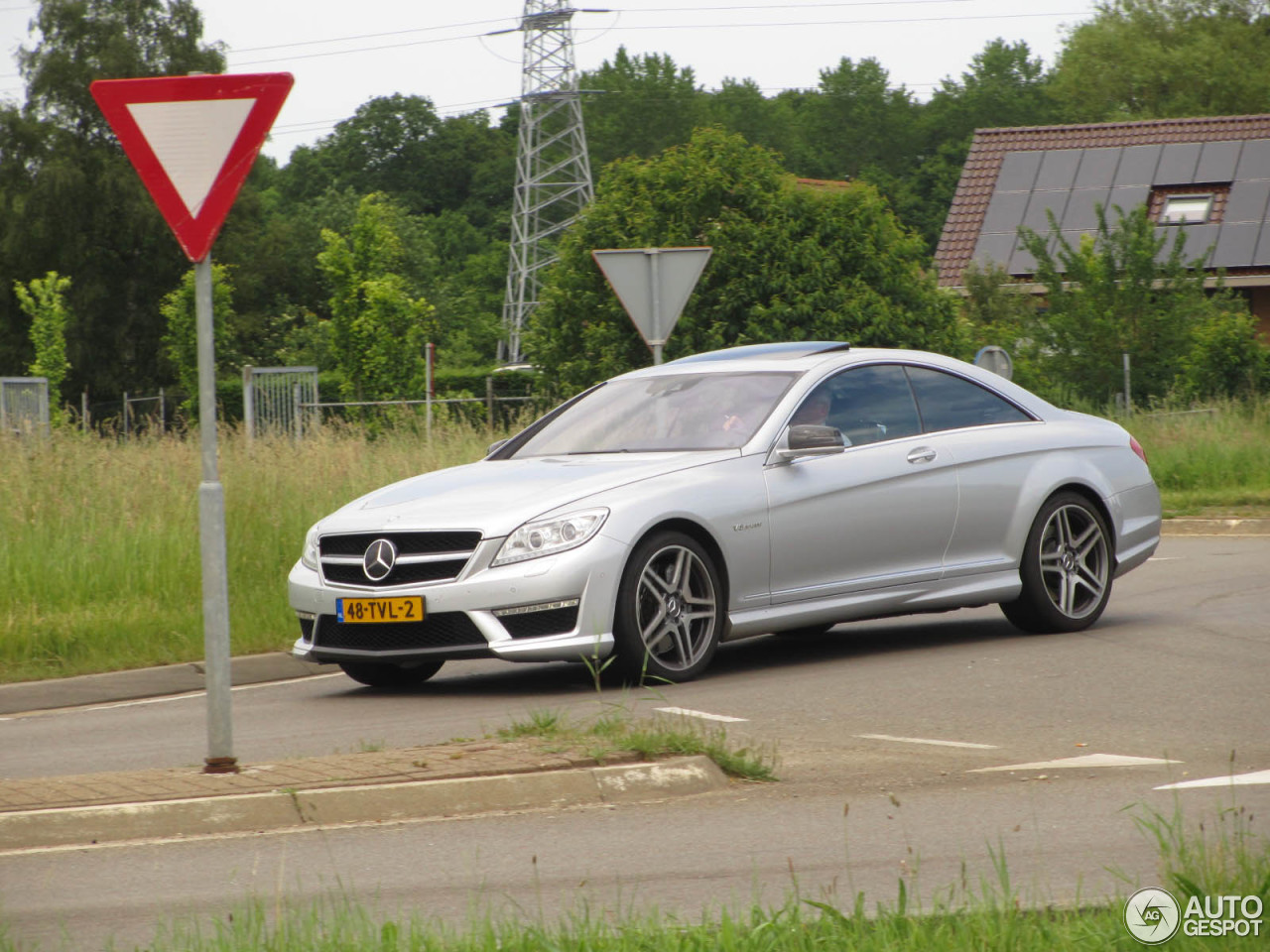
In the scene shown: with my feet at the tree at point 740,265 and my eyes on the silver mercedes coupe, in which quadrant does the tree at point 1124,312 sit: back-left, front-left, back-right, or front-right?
front-left

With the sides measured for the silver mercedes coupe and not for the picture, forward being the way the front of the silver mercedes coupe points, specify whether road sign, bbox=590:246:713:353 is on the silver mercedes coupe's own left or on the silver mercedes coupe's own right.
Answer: on the silver mercedes coupe's own right

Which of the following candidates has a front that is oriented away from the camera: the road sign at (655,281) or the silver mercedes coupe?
the road sign

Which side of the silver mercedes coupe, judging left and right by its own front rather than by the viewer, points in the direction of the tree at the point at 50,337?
right

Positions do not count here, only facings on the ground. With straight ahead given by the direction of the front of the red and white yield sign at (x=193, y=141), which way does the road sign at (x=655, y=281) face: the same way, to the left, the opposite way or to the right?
the opposite way

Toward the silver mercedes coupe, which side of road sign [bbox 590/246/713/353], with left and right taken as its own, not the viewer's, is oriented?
back

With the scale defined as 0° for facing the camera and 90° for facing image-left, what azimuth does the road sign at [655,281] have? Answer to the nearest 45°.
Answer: approximately 180°

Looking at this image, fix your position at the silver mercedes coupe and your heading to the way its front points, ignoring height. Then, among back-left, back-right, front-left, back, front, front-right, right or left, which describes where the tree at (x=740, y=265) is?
back-right

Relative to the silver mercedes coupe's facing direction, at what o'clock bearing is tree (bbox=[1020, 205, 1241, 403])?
The tree is roughly at 5 o'clock from the silver mercedes coupe.

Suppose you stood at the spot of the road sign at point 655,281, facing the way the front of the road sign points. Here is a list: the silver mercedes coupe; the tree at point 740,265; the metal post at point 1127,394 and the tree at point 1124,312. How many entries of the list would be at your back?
1

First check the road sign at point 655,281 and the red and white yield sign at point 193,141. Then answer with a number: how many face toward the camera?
1

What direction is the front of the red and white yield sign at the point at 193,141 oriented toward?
toward the camera

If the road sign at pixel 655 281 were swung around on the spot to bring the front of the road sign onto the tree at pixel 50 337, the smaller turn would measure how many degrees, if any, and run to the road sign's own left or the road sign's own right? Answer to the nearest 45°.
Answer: approximately 45° to the road sign's own left

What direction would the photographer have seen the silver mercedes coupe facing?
facing the viewer and to the left of the viewer

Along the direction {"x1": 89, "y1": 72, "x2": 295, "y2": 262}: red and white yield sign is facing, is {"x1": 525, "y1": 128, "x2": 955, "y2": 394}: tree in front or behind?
behind

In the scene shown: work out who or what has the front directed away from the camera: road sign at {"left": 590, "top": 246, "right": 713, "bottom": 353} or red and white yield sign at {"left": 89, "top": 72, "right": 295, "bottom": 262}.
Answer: the road sign

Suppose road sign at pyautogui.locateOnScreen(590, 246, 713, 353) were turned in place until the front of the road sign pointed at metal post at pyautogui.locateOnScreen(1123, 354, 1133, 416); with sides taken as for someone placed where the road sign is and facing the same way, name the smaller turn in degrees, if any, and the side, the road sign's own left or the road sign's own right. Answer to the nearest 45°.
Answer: approximately 45° to the road sign's own right

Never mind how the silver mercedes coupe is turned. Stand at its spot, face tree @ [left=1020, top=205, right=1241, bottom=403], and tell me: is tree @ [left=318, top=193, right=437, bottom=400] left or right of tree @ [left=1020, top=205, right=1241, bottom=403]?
left

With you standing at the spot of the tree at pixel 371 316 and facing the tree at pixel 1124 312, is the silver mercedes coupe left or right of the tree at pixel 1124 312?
right

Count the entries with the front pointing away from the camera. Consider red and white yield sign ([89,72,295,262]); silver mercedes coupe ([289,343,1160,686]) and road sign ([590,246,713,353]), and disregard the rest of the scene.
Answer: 1

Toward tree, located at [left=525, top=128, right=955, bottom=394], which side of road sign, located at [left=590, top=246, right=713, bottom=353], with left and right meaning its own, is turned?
front
